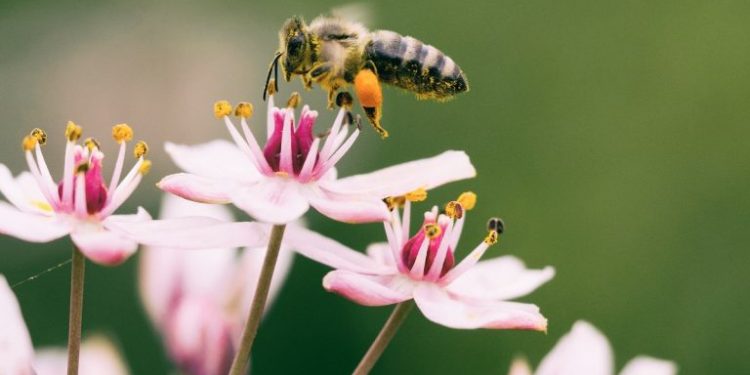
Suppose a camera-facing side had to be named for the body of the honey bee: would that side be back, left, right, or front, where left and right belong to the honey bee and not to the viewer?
left

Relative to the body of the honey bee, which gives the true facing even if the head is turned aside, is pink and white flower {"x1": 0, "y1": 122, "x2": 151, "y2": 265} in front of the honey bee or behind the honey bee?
in front

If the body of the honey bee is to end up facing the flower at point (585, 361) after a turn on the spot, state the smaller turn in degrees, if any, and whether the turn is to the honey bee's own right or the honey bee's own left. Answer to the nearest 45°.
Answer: approximately 180°
